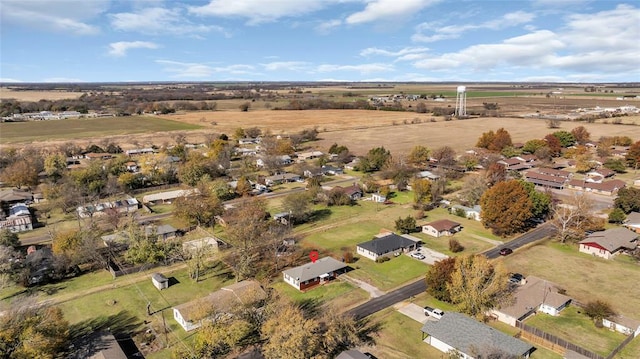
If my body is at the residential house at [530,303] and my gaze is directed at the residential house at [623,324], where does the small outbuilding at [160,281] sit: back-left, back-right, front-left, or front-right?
back-right

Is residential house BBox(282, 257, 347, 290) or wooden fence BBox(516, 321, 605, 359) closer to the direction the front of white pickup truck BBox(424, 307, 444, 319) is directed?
the wooden fence

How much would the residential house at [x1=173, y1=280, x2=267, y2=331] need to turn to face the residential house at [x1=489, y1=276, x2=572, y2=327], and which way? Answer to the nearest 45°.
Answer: approximately 45° to its left

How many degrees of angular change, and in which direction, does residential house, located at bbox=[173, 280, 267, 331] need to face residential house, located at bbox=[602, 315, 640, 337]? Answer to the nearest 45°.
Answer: approximately 45° to its left

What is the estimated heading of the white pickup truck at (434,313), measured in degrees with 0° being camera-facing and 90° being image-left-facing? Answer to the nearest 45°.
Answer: approximately 315°

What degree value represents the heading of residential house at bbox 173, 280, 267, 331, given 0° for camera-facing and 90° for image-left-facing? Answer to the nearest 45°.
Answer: approximately 315°

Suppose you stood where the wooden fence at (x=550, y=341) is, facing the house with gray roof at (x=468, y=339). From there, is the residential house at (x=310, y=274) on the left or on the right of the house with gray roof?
right

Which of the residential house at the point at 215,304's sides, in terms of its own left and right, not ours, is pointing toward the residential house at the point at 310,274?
left

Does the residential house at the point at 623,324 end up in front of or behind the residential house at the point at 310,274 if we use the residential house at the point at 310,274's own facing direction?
in front

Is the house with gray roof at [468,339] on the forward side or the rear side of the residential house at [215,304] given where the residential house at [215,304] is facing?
on the forward side

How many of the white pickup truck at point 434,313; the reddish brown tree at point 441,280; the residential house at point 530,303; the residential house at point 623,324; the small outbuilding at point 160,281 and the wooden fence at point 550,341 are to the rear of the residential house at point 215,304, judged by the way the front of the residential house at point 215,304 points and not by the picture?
1

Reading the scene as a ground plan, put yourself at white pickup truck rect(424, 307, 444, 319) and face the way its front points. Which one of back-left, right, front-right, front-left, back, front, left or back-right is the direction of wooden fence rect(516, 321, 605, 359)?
front-left

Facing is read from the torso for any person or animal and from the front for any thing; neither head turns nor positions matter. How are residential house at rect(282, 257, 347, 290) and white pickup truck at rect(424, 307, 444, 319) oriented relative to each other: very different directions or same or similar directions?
same or similar directions

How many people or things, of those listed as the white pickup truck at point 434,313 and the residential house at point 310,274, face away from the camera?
0

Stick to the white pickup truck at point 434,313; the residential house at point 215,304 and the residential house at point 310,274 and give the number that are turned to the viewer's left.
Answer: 0
